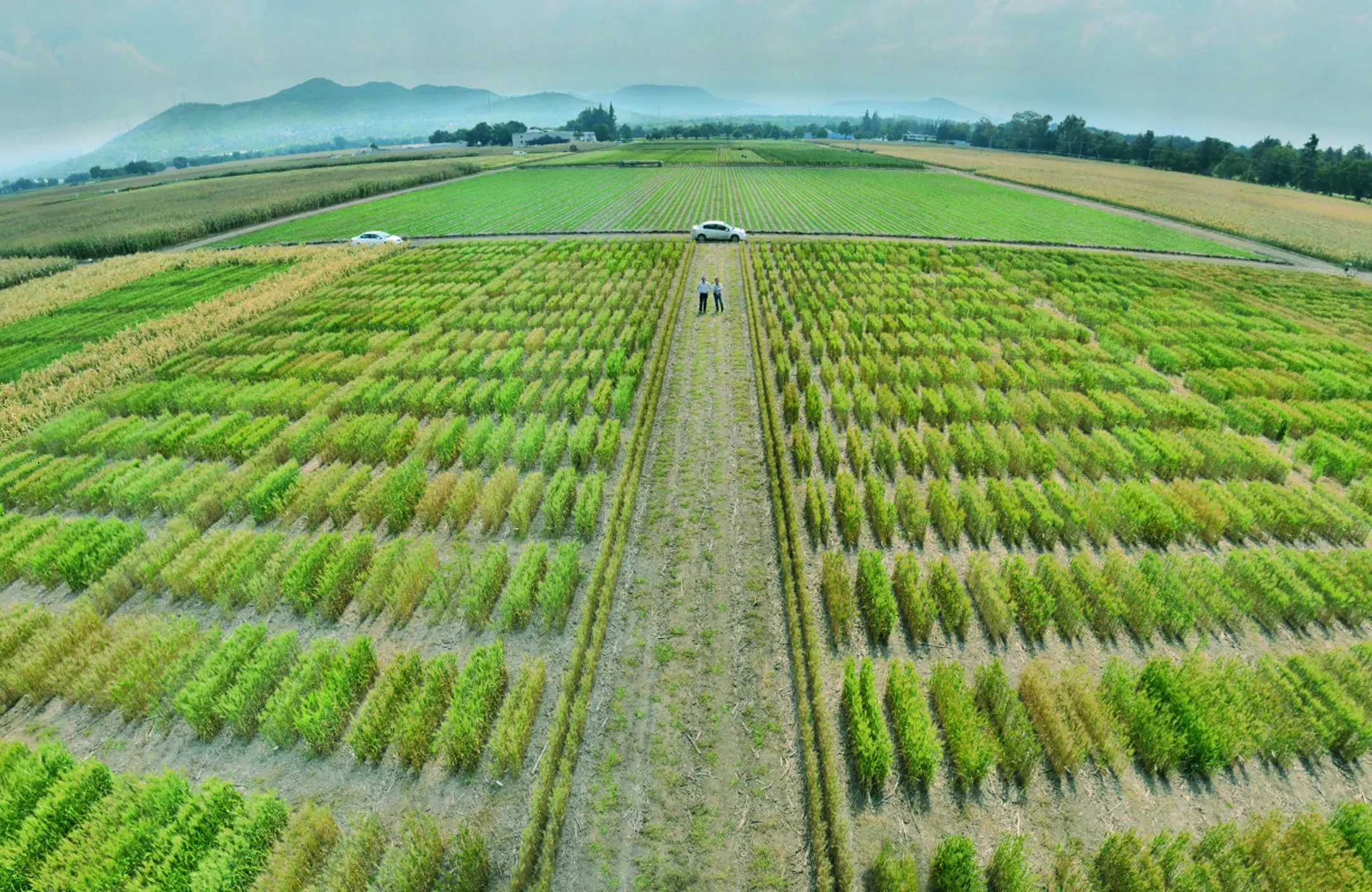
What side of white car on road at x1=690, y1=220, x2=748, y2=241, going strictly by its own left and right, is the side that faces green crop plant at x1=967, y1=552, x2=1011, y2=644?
right

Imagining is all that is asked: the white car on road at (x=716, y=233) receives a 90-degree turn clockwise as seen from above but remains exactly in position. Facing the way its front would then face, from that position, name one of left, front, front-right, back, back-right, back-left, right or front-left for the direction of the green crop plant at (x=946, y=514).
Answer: front

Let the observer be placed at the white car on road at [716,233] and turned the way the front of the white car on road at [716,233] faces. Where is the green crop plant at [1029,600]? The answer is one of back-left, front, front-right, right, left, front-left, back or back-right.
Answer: right

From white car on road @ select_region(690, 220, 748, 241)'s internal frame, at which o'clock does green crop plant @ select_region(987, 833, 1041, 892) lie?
The green crop plant is roughly at 3 o'clock from the white car on road.

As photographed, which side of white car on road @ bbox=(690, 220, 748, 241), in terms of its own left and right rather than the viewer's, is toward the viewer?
right

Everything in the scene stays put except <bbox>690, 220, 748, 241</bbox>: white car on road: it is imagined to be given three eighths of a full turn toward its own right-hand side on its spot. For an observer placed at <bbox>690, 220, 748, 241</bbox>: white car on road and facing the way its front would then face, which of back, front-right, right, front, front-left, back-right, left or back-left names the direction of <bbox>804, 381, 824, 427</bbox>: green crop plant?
front-left

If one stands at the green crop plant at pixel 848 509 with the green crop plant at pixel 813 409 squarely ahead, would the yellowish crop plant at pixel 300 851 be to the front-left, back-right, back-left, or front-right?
back-left

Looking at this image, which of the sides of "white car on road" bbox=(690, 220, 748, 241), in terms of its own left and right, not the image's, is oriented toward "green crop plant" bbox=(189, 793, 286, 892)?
right

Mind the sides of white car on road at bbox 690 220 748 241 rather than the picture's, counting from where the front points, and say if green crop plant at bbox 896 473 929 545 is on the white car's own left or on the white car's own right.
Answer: on the white car's own right

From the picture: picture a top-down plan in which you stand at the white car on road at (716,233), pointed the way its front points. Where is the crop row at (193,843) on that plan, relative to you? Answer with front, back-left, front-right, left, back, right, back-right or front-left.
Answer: right
